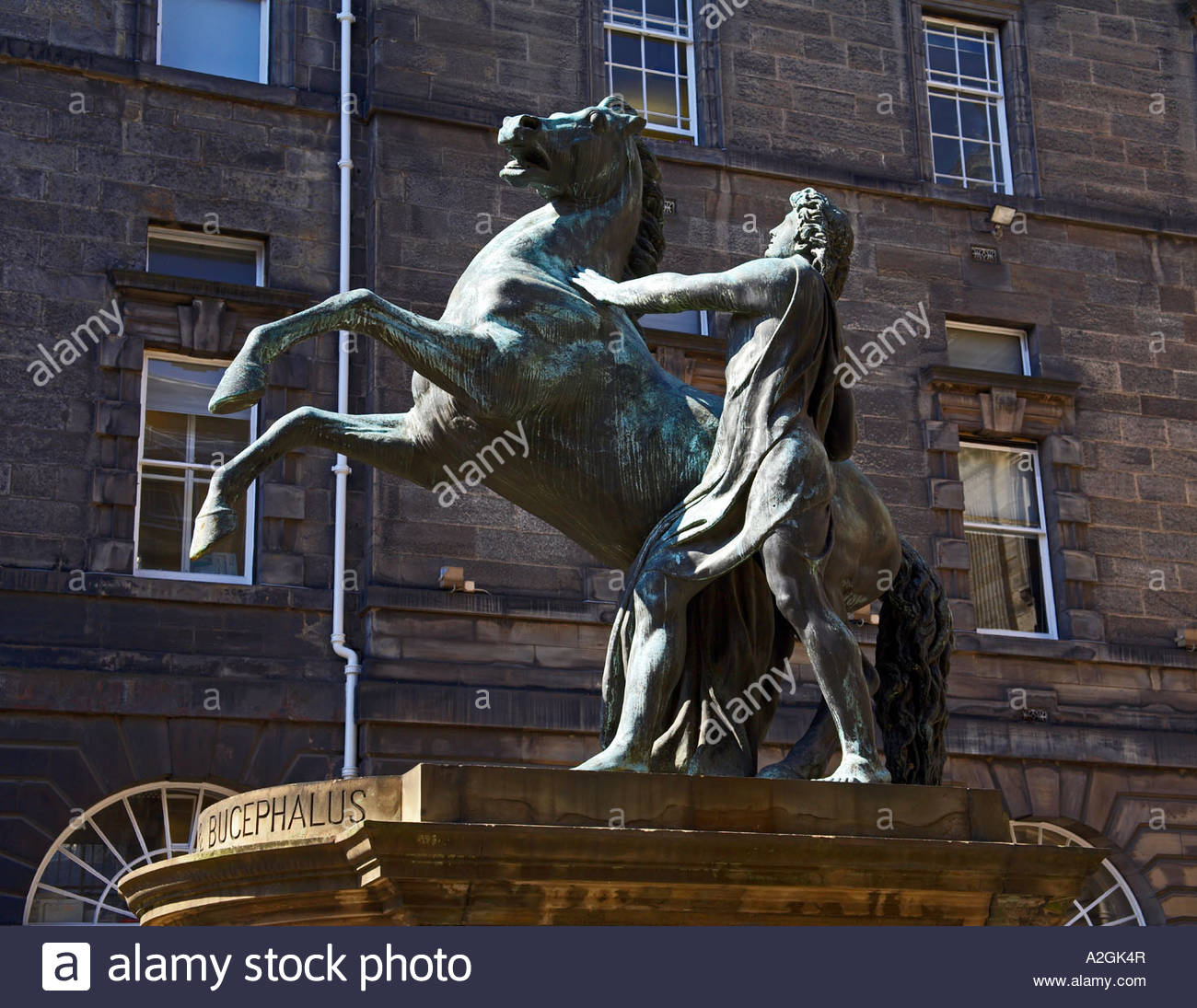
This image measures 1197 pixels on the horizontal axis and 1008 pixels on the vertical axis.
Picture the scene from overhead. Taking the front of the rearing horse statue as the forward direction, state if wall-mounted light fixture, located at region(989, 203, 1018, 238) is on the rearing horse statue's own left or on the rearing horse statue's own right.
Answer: on the rearing horse statue's own right

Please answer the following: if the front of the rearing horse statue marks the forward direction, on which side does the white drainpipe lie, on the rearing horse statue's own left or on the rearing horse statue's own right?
on the rearing horse statue's own right

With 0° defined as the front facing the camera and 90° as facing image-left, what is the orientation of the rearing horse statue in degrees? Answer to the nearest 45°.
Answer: approximately 90°

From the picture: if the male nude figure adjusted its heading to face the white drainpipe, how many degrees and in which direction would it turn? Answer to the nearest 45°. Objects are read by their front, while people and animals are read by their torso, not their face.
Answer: approximately 90° to its right

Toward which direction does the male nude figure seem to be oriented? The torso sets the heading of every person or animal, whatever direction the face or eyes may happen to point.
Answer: to the viewer's left
